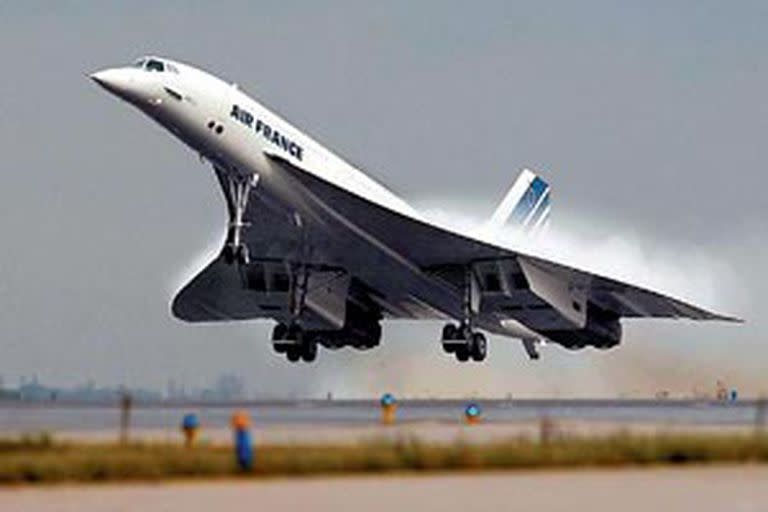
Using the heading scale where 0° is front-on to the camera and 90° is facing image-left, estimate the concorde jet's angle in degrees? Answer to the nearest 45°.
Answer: approximately 45°
